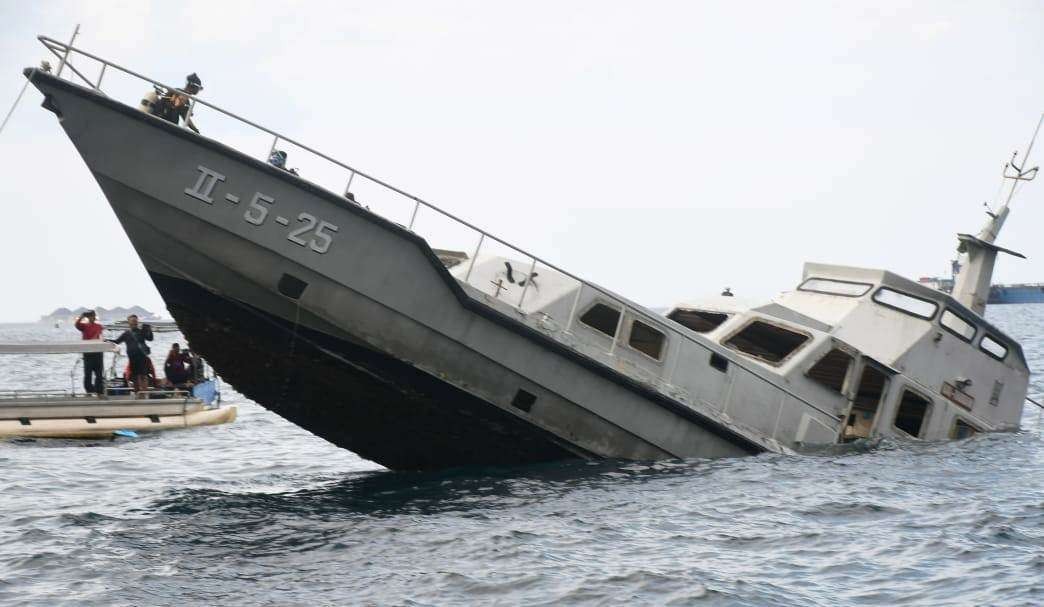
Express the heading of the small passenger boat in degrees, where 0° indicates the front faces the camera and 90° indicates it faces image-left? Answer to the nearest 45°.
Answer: approximately 270°
